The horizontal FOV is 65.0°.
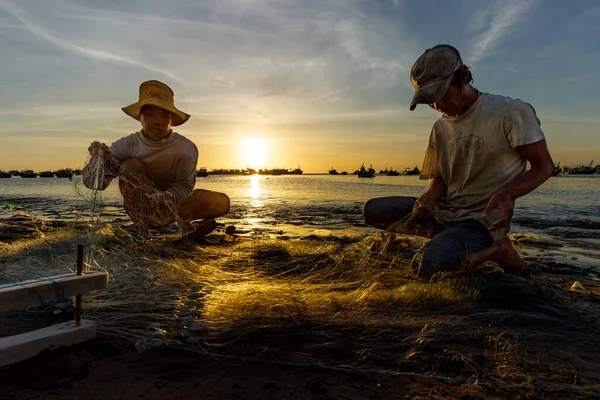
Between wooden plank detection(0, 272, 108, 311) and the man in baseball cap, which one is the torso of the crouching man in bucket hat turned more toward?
the wooden plank

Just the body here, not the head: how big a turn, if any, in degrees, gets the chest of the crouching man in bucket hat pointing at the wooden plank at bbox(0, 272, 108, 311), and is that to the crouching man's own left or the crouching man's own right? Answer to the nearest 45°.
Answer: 0° — they already face it

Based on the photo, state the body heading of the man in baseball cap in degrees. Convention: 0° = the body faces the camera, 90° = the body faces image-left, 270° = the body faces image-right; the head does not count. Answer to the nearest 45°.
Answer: approximately 45°

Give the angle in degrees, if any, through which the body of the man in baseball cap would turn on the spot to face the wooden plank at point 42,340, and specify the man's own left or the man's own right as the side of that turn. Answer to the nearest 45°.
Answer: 0° — they already face it

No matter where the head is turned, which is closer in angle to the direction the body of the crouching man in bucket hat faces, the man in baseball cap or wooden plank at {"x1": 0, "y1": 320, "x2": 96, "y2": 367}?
the wooden plank

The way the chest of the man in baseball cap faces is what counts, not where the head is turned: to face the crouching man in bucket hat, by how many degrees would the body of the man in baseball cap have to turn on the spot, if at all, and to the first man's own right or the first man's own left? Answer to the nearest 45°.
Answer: approximately 45° to the first man's own right

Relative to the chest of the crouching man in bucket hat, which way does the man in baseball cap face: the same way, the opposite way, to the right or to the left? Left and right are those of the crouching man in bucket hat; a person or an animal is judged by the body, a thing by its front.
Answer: to the right

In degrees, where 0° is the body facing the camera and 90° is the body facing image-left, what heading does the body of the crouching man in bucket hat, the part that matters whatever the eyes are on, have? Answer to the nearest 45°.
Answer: approximately 0°

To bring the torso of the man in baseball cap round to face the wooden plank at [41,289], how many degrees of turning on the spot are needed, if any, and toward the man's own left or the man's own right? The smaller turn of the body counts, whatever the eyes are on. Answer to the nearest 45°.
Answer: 0° — they already face it

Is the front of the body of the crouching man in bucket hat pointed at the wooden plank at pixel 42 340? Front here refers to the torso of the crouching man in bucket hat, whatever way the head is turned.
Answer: yes
